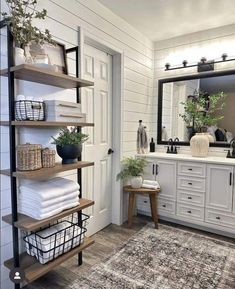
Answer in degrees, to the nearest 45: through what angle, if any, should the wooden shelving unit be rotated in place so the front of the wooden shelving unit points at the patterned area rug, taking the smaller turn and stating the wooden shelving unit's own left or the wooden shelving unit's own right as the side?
approximately 45° to the wooden shelving unit's own left

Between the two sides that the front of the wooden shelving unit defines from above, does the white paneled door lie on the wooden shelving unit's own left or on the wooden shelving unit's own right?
on the wooden shelving unit's own left

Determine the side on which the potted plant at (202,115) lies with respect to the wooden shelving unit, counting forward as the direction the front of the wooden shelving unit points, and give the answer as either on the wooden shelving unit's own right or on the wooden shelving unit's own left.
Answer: on the wooden shelving unit's own left

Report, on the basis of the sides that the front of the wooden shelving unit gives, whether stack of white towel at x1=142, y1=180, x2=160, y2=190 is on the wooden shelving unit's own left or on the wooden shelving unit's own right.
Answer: on the wooden shelving unit's own left

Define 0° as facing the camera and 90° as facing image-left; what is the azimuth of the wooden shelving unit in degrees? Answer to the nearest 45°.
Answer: approximately 315°

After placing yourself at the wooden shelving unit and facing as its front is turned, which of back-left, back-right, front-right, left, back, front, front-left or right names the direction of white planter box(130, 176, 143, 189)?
left
